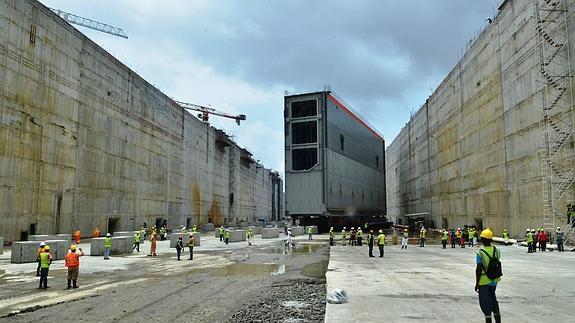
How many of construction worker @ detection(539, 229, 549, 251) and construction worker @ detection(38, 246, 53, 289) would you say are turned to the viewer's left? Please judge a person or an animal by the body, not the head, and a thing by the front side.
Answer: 0

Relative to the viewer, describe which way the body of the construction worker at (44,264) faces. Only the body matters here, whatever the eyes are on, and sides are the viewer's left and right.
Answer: facing away from the viewer and to the right of the viewer

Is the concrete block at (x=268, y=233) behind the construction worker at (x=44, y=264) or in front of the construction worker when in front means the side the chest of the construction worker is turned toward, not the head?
in front

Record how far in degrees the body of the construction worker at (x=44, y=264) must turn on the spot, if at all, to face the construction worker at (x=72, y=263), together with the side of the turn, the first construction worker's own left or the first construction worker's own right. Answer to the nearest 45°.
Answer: approximately 45° to the first construction worker's own right
